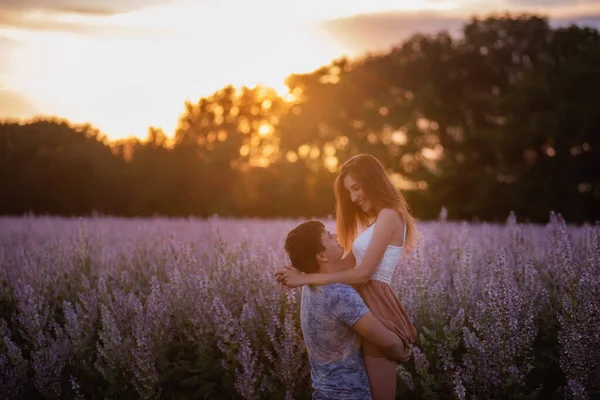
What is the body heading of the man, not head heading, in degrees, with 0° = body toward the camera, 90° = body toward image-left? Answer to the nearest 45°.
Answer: approximately 225°

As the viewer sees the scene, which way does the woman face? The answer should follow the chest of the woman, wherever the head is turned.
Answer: to the viewer's left

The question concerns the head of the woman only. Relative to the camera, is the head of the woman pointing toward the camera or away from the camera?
toward the camera

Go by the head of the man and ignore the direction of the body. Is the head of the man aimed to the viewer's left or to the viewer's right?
to the viewer's right
